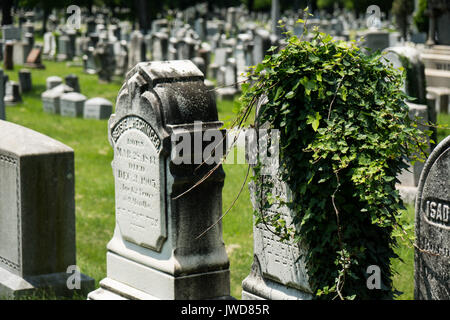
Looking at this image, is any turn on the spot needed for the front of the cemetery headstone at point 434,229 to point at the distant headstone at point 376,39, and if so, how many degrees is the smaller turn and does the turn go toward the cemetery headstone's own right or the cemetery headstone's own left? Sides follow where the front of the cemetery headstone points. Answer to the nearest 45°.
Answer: approximately 180°

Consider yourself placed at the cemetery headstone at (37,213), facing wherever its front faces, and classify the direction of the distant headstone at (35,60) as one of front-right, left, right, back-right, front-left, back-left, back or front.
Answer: back-right

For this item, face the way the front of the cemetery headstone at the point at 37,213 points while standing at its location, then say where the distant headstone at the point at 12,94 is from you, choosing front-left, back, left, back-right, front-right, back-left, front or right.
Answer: back-right

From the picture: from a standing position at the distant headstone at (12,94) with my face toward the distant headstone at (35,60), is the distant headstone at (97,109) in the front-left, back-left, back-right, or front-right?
back-right

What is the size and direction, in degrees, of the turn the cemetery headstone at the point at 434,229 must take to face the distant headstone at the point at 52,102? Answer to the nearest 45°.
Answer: approximately 135° to its right

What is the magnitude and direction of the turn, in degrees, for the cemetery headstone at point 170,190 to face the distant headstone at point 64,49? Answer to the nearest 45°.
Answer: approximately 135° to its right

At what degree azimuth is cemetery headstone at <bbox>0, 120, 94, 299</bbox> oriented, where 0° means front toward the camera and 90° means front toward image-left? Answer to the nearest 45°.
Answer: approximately 45°

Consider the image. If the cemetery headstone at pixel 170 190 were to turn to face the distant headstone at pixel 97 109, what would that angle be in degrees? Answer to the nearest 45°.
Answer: approximately 135° to its right

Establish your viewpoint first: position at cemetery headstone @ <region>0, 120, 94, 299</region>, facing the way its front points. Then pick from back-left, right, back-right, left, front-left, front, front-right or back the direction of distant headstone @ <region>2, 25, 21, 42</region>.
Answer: back-right

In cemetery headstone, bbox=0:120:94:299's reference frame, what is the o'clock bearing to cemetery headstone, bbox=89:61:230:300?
cemetery headstone, bbox=89:61:230:300 is roughly at 9 o'clock from cemetery headstone, bbox=0:120:94:299.

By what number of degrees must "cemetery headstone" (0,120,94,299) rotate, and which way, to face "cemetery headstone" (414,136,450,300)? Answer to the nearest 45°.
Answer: approximately 90° to its left

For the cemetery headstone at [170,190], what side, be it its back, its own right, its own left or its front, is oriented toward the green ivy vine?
left

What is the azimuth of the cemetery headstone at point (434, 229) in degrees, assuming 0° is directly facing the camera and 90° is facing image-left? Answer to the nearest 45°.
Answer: approximately 0°
